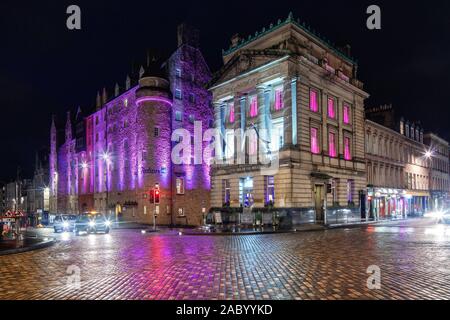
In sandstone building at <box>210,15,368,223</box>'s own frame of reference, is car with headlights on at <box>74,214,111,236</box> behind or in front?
in front

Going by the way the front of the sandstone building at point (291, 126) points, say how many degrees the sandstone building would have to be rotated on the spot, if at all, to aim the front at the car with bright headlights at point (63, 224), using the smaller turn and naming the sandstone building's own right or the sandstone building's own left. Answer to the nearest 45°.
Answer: approximately 45° to the sandstone building's own right

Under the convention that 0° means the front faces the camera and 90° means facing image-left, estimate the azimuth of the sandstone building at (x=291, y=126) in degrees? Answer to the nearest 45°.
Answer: approximately 45°
